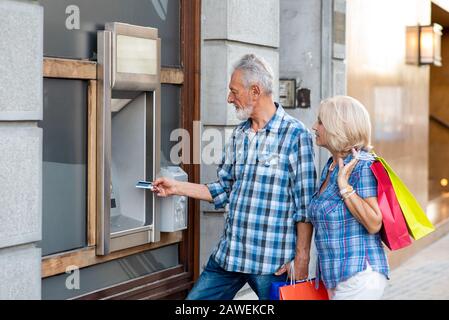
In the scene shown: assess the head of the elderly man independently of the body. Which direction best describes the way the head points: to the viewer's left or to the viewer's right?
to the viewer's left

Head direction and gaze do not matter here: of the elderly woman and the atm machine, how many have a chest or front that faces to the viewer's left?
1

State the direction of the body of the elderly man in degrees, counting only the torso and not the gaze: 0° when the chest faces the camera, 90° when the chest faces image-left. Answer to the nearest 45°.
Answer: approximately 45°

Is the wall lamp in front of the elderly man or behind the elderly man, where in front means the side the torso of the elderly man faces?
behind

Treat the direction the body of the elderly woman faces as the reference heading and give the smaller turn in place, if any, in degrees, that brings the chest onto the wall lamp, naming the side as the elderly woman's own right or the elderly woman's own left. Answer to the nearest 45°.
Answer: approximately 90° to the elderly woman's own right

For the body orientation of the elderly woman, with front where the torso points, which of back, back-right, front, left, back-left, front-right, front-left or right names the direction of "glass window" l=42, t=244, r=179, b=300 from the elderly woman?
front-right

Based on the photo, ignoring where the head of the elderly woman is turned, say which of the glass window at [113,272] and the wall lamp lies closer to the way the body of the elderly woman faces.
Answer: the glass window

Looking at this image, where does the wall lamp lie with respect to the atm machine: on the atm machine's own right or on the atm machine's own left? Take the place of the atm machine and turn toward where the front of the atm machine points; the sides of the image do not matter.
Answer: on the atm machine's own left

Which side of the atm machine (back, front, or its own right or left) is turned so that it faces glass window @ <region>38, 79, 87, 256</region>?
right

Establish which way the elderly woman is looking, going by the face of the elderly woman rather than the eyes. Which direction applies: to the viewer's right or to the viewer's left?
to the viewer's left

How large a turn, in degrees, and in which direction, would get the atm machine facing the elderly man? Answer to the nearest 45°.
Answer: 0° — it already faces them

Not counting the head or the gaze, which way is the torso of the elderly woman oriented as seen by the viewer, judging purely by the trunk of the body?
to the viewer's left
